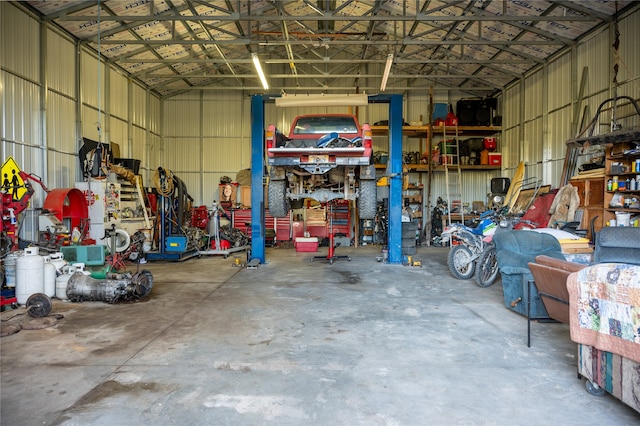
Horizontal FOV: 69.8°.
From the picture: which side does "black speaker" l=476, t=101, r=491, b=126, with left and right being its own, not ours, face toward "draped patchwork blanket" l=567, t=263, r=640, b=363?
front

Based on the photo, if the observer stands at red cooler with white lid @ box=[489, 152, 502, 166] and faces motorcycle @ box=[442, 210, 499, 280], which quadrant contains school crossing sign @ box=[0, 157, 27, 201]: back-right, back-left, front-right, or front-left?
front-right

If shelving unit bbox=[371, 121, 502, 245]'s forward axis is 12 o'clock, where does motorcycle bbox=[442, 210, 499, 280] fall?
The motorcycle is roughly at 12 o'clock from the shelving unit.

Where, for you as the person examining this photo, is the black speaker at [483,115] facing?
facing the viewer

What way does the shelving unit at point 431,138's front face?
toward the camera

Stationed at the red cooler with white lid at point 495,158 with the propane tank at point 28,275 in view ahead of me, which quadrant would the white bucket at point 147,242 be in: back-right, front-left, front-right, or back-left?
front-right

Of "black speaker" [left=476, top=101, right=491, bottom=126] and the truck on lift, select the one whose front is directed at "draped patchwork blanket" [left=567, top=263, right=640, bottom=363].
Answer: the black speaker

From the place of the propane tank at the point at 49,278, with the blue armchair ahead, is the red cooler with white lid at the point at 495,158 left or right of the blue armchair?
left

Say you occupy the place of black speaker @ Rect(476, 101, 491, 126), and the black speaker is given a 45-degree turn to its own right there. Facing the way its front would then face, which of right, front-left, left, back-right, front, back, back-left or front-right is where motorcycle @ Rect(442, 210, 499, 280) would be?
front-left

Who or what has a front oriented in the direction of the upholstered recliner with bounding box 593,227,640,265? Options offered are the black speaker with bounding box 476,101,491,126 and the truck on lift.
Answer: the black speaker

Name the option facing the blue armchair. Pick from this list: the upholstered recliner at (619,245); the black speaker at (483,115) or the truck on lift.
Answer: the black speaker

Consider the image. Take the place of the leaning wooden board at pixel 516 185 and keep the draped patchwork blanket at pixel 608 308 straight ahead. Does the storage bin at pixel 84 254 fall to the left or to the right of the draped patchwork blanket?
right
